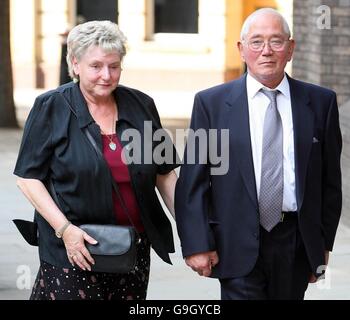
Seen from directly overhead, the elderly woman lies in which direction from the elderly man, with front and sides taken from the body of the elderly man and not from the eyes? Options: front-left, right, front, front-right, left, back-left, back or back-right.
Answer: right

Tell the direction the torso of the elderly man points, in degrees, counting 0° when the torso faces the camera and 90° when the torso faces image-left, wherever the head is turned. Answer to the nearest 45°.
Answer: approximately 0°

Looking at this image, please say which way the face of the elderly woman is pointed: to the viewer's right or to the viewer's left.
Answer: to the viewer's right
